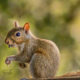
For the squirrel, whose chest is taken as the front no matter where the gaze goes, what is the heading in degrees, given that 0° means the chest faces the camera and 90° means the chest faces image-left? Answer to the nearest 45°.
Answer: approximately 90°
